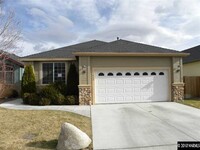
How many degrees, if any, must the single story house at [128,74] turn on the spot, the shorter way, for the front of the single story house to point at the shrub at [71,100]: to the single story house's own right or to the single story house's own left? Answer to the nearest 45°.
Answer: approximately 90° to the single story house's own right

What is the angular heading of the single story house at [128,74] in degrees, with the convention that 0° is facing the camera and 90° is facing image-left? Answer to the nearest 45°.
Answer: approximately 0°

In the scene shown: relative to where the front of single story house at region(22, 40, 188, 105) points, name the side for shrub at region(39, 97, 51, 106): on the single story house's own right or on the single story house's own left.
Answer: on the single story house's own right

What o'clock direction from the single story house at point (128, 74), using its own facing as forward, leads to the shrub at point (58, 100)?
The shrub is roughly at 3 o'clock from the single story house.

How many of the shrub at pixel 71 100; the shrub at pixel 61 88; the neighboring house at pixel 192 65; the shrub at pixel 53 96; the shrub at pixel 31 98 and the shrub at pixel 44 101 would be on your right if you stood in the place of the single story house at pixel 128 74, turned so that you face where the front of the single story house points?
5

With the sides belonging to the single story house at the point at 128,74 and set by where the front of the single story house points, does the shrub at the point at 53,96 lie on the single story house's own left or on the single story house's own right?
on the single story house's own right

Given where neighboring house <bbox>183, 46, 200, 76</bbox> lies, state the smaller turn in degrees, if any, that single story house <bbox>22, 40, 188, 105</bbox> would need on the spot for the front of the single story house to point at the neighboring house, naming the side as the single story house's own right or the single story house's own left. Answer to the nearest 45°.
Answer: approximately 135° to the single story house's own left
